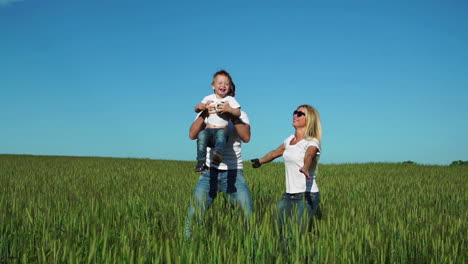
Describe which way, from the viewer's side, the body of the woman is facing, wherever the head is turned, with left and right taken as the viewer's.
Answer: facing the viewer and to the left of the viewer
